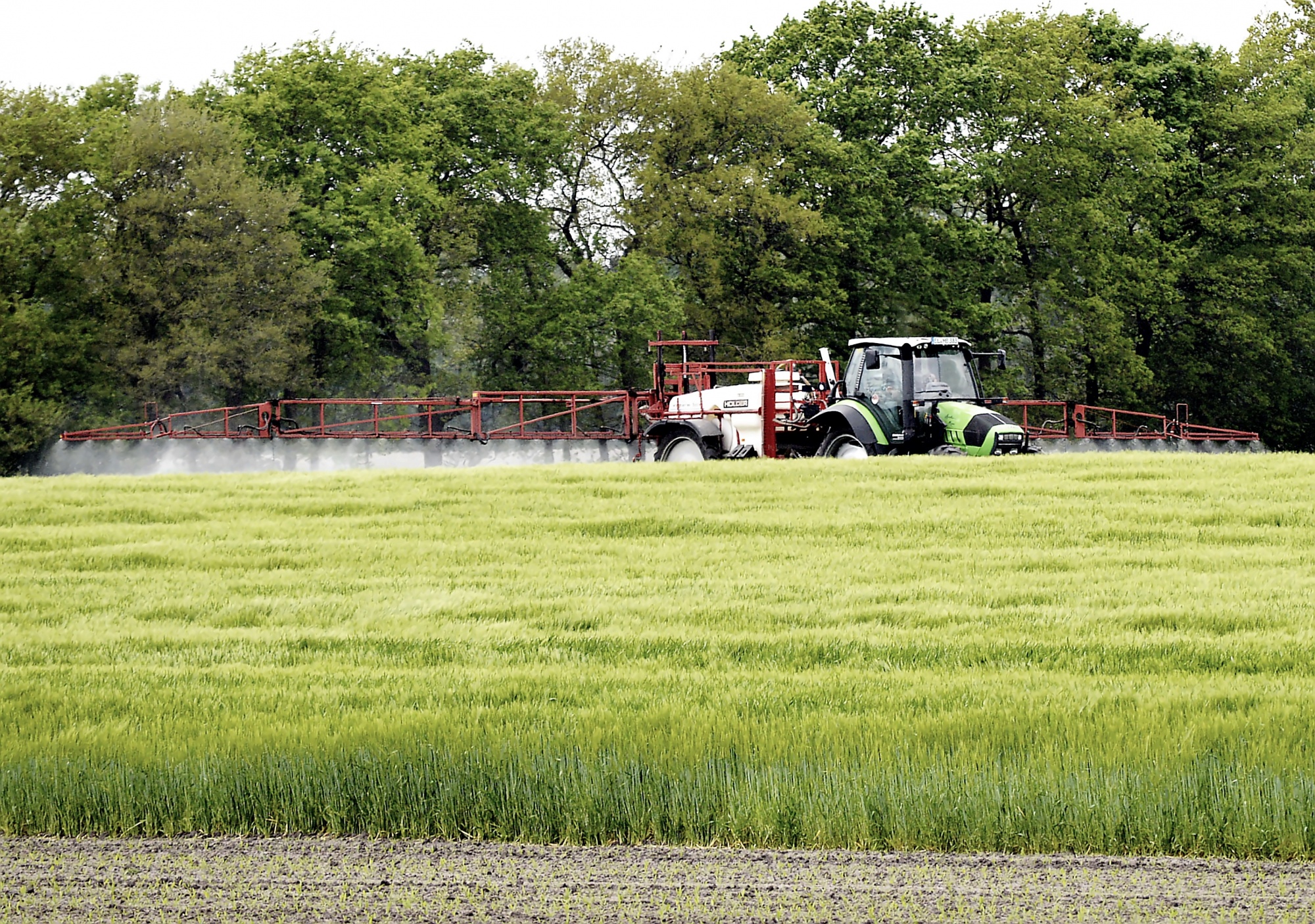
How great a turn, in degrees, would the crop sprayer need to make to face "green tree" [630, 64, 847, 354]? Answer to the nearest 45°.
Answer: approximately 135° to its left

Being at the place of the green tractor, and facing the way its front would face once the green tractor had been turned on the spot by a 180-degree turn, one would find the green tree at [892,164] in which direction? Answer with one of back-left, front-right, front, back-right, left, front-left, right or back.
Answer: front-right

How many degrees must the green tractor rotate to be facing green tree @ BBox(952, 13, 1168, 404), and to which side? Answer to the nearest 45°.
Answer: approximately 135° to its left

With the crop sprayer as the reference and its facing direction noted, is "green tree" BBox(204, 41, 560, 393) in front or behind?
behind

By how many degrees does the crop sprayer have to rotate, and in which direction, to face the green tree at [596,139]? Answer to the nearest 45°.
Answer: approximately 135° to its left

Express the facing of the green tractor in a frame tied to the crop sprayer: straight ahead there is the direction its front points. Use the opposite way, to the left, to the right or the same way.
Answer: the same way

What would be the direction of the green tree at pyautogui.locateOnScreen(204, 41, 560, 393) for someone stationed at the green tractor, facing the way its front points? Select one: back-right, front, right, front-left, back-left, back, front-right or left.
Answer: back

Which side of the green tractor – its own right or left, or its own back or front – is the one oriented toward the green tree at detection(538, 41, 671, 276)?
back

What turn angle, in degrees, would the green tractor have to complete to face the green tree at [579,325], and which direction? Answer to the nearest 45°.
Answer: approximately 180°

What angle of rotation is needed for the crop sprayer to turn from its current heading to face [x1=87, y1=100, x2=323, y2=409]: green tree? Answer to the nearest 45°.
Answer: approximately 180°

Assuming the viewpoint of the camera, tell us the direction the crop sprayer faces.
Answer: facing the viewer and to the right of the viewer
